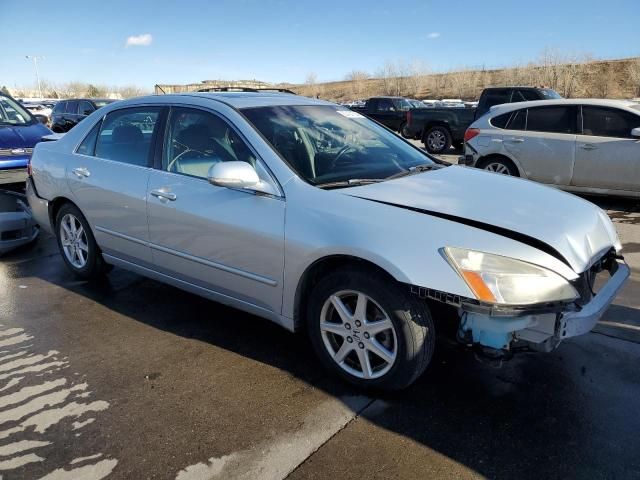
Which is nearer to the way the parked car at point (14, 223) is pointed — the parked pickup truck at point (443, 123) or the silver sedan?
the silver sedan

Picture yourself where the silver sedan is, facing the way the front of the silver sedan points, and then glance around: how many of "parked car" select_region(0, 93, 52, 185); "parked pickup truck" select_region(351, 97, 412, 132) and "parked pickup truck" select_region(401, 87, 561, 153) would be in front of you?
0

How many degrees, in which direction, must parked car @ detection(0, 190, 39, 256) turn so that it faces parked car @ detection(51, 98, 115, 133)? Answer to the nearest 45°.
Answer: approximately 135° to its left

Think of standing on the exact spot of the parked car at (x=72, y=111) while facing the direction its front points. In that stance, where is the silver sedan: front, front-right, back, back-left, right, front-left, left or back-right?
front-right

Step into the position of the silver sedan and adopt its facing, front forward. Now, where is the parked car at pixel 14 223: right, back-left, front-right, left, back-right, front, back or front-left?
back

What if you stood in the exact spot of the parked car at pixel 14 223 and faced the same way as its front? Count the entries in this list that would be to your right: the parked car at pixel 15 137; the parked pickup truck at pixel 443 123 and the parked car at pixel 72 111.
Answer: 0

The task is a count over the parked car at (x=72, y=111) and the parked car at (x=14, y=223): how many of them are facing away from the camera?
0

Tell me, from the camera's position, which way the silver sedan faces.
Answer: facing the viewer and to the right of the viewer

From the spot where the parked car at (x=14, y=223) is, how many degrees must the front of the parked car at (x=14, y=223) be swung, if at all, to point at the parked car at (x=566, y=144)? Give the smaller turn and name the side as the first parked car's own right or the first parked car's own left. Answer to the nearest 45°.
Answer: approximately 45° to the first parked car's own left

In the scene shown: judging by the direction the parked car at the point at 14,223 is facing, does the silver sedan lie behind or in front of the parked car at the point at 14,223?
in front

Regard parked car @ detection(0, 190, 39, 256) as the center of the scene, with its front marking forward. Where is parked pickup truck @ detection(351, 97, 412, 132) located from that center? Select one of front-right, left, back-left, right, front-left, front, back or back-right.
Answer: left

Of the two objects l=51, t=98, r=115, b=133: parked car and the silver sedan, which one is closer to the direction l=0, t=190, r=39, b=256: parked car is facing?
the silver sedan

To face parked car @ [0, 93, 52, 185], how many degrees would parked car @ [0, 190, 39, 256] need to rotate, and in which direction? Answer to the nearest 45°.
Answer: approximately 135° to its left
